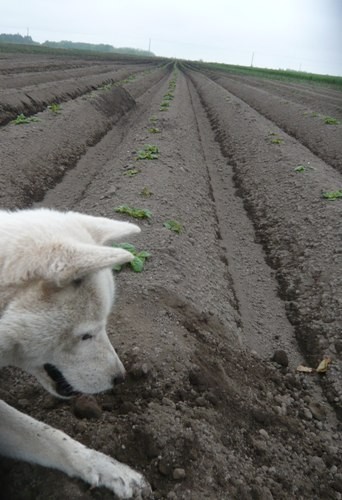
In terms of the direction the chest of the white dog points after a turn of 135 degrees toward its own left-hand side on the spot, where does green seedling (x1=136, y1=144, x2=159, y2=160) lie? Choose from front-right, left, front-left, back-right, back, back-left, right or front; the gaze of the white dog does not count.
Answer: front-right

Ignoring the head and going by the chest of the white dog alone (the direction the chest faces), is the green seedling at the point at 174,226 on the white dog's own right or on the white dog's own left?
on the white dog's own left

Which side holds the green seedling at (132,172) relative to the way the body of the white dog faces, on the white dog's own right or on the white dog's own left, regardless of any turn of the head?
on the white dog's own left

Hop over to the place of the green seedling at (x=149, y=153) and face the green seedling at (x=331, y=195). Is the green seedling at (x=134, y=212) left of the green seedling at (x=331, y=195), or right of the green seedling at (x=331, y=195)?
right

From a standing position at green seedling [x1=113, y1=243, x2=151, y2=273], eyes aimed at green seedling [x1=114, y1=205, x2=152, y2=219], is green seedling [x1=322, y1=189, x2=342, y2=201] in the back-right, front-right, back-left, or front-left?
front-right

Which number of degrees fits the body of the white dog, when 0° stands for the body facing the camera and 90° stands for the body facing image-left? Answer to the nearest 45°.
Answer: approximately 270°

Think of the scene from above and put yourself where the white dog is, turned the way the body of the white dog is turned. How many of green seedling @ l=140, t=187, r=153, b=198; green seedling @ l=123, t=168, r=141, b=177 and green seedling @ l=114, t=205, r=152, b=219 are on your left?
3

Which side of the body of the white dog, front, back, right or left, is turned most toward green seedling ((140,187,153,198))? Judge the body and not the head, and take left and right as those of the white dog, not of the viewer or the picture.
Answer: left

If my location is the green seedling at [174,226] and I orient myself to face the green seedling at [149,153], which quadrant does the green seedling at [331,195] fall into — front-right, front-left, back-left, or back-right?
front-right

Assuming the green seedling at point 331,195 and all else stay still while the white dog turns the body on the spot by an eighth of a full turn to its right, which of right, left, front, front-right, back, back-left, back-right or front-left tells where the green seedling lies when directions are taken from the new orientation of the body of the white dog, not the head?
left
